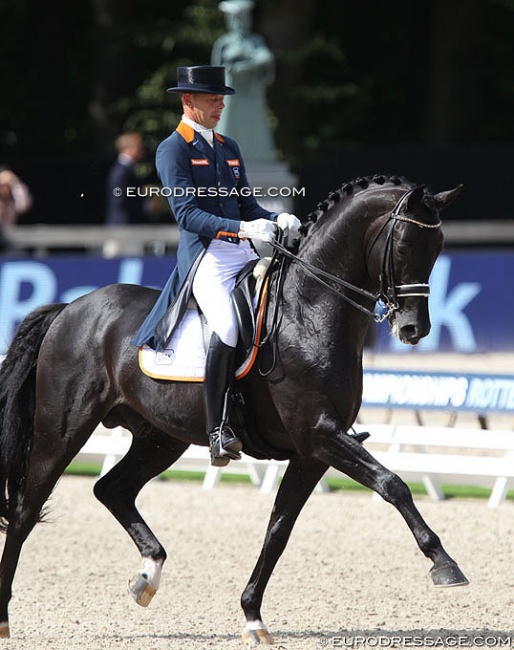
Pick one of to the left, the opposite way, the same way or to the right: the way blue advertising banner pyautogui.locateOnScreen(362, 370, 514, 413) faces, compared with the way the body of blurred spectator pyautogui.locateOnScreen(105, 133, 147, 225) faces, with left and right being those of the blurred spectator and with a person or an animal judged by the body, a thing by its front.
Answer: to the right

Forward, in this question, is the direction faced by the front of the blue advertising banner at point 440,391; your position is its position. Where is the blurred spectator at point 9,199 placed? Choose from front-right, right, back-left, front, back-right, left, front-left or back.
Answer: back-right

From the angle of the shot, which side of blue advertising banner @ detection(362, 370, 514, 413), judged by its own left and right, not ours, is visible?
front

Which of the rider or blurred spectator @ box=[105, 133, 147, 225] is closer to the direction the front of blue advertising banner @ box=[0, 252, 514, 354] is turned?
the rider

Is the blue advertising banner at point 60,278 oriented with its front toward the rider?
yes

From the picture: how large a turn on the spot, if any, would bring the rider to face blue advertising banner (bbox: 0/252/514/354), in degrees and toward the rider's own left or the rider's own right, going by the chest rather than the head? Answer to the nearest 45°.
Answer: approximately 90° to the rider's own left

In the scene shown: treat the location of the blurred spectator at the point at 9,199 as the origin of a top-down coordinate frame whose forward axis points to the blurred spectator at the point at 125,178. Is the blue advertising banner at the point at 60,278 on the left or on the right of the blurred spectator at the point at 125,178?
right

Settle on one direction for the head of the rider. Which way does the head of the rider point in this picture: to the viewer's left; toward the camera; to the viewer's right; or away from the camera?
to the viewer's right

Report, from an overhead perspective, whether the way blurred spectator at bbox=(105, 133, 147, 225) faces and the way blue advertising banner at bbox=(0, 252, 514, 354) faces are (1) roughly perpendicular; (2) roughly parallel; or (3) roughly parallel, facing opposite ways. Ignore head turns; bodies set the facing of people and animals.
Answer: roughly perpendicular

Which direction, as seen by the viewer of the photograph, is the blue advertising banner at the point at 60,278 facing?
facing the viewer

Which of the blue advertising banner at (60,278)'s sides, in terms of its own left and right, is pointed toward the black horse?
front

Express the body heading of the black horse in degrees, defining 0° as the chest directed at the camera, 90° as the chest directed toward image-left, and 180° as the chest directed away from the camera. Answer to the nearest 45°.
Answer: approximately 315°

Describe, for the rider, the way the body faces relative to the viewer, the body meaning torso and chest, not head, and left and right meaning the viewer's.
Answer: facing the viewer and to the right of the viewer
